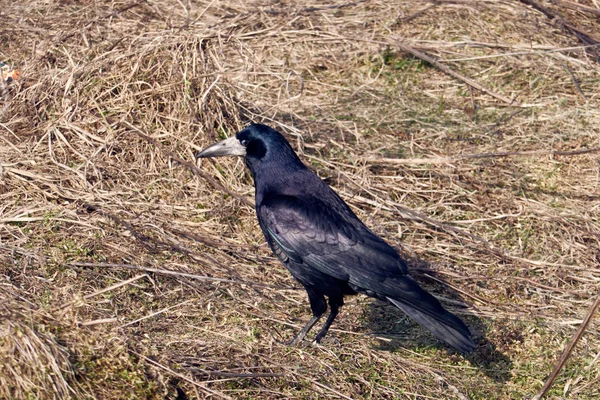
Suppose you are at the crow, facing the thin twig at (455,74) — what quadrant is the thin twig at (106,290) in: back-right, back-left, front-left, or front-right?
back-left

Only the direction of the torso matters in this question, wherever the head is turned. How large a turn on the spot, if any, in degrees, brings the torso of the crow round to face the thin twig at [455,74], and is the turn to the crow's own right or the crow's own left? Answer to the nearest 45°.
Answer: approximately 90° to the crow's own right

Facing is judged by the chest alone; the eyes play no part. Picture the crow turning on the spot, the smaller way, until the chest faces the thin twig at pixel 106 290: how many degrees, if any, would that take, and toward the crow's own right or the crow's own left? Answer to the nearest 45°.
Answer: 0° — it already faces it

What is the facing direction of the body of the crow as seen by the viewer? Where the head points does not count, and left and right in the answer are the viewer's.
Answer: facing to the left of the viewer
